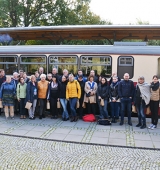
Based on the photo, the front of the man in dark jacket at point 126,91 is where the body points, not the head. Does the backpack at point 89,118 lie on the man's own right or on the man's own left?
on the man's own right

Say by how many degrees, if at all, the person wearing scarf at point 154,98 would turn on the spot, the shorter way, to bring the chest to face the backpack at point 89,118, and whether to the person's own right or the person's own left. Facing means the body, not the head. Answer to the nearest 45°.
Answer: approximately 45° to the person's own right

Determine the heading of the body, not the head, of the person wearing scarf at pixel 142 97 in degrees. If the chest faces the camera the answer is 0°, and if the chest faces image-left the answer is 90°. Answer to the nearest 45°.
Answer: approximately 45°

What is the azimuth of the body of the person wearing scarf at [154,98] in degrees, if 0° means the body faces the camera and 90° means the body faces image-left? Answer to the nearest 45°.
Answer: approximately 45°

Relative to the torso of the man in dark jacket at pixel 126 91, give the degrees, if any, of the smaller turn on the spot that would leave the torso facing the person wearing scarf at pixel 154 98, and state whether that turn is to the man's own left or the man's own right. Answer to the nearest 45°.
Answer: approximately 90° to the man's own left

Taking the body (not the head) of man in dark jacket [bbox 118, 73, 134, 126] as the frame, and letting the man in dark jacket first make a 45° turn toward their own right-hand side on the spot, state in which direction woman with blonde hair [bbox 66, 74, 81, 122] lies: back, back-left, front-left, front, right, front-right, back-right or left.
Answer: front-right

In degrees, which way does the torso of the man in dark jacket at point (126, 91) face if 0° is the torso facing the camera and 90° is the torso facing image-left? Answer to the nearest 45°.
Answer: approximately 0°

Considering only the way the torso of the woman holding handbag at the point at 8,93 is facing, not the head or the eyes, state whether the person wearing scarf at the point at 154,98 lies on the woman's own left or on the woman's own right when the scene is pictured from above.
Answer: on the woman's own left
